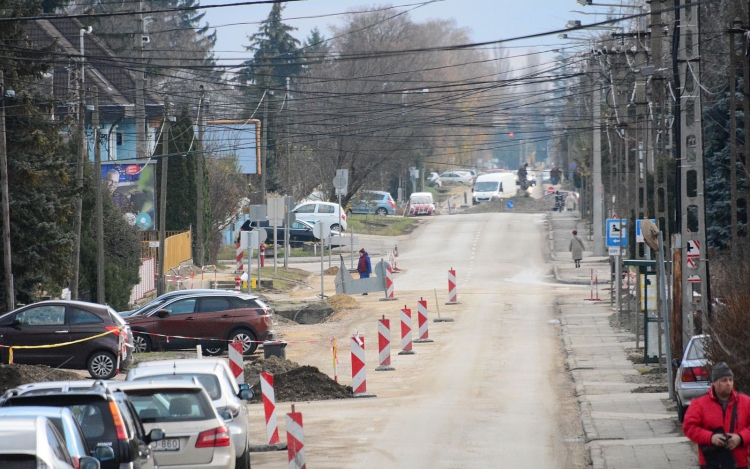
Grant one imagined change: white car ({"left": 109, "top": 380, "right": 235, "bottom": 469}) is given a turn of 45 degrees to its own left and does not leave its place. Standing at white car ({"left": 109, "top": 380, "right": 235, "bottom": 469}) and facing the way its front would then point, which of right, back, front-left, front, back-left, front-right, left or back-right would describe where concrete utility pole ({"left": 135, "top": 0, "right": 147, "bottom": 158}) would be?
front-right

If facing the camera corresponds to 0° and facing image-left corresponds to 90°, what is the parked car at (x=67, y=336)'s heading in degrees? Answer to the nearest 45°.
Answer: approximately 90°

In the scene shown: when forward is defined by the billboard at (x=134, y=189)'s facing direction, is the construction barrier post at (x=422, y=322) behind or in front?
in front

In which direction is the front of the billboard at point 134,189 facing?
toward the camera

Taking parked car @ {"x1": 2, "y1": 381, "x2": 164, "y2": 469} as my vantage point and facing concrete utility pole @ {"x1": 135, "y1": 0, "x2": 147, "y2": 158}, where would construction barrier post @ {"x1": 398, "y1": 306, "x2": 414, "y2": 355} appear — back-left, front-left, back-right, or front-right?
front-right

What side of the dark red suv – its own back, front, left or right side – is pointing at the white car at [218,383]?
left

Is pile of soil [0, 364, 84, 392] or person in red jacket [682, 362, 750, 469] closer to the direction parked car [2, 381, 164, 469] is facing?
the pile of soil

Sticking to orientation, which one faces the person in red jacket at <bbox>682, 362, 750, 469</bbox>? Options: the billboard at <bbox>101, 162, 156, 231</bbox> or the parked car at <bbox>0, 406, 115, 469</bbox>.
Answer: the billboard

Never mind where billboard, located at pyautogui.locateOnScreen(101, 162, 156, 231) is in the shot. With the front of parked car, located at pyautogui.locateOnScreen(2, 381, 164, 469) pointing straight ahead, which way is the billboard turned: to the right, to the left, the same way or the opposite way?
the opposite way

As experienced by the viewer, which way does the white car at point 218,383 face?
facing away from the viewer

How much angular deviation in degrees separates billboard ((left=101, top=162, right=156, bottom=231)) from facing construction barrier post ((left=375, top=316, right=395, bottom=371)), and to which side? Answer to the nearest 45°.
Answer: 0° — it already faces it

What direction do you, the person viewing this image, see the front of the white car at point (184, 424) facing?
facing away from the viewer

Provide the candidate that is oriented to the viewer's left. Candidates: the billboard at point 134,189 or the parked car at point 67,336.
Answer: the parked car

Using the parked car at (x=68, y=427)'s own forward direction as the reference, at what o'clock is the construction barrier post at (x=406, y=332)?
The construction barrier post is roughly at 1 o'clock from the parked car.

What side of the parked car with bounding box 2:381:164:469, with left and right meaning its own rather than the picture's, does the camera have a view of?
back

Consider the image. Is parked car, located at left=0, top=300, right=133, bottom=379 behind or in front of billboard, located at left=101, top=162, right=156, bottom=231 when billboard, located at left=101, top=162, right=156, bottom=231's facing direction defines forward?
in front

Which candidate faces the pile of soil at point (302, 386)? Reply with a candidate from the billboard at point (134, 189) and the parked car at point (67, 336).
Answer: the billboard
